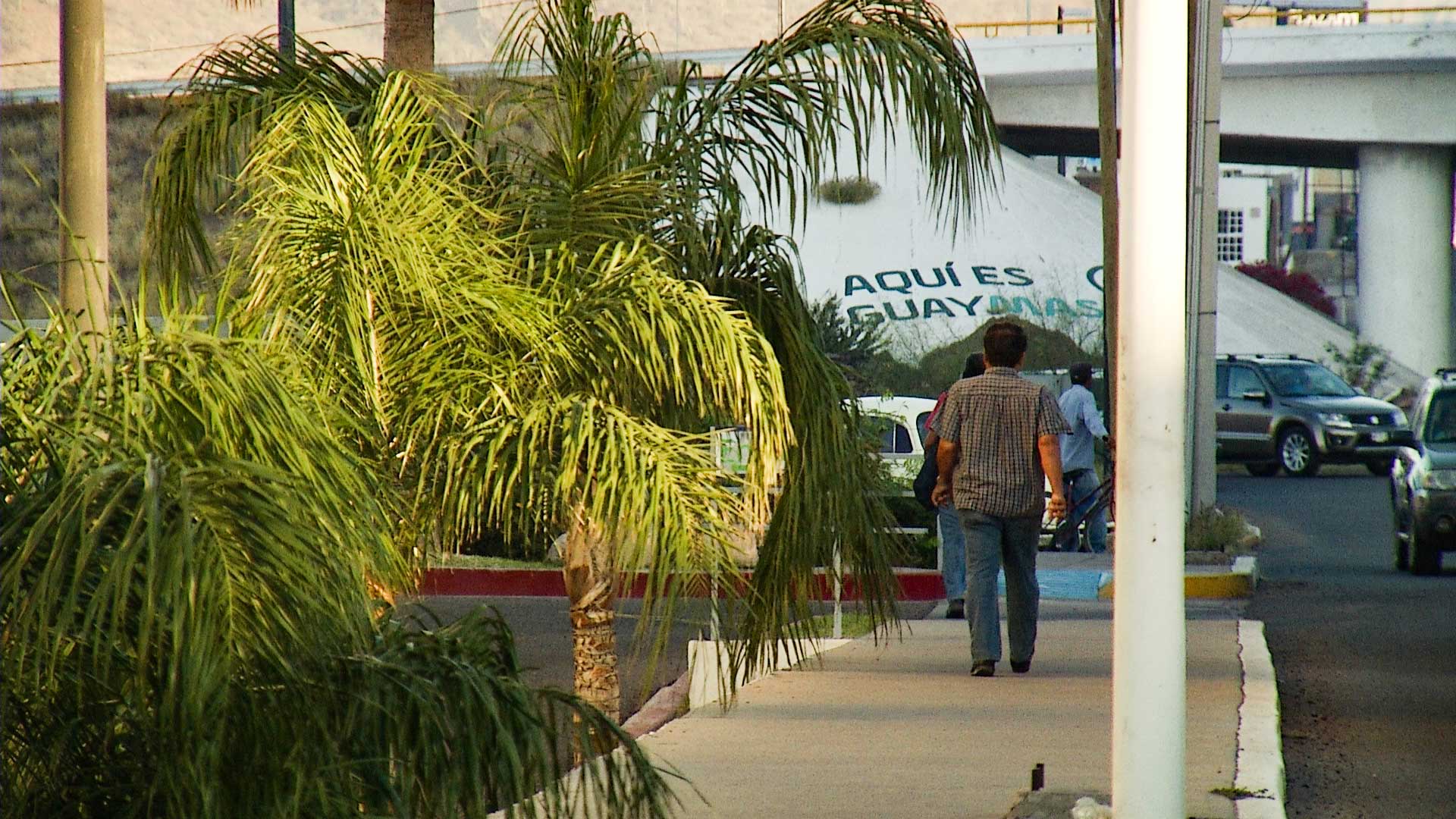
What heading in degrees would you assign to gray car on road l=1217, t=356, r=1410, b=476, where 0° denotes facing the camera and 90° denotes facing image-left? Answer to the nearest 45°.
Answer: approximately 315°

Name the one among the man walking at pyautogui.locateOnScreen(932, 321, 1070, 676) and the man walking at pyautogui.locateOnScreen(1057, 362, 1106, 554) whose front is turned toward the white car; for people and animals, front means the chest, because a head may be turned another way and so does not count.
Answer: the man walking at pyautogui.locateOnScreen(932, 321, 1070, 676)

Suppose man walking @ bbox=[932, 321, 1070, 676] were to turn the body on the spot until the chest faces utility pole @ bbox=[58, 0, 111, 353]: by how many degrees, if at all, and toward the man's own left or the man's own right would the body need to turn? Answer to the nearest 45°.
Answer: approximately 135° to the man's own left

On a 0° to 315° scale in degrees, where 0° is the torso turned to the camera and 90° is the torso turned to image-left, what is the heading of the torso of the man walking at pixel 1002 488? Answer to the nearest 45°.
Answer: approximately 180°

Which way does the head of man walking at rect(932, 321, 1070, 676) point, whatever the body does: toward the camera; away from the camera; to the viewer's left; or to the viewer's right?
away from the camera

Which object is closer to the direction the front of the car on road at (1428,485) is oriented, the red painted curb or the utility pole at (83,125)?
the utility pole

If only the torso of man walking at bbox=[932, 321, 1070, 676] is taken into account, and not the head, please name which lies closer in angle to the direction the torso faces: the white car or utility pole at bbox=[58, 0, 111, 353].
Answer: the white car

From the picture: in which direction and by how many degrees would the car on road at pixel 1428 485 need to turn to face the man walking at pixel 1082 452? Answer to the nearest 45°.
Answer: approximately 90° to its right

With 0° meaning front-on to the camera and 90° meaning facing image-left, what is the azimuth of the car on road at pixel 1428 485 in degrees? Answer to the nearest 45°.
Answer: approximately 0°

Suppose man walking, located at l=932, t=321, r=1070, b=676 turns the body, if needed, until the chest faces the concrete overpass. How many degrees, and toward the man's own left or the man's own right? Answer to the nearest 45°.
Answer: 0° — they already face it
